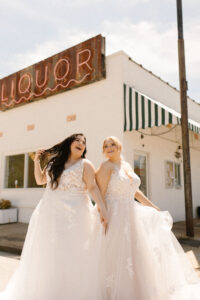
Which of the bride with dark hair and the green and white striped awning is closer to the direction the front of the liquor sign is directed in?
the bride with dark hair

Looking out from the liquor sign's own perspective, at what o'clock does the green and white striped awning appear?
The green and white striped awning is roughly at 9 o'clock from the liquor sign.

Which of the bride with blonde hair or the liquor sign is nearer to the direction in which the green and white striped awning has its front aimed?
the bride with blonde hair

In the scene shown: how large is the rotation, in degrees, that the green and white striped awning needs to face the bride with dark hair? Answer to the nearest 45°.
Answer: approximately 45° to its right

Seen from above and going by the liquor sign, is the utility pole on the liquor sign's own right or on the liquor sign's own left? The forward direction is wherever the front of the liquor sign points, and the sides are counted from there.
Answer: on the liquor sign's own left

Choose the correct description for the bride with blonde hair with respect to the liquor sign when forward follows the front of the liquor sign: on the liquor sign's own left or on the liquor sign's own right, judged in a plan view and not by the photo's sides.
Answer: on the liquor sign's own left

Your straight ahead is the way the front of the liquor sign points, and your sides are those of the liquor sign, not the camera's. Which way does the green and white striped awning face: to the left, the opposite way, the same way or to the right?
to the left

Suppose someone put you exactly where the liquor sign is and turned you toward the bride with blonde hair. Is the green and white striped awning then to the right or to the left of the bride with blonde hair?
left

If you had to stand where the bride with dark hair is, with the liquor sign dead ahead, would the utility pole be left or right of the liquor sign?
right

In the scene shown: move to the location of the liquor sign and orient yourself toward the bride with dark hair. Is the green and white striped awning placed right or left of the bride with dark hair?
left

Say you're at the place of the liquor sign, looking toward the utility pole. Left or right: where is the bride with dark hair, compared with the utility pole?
right
